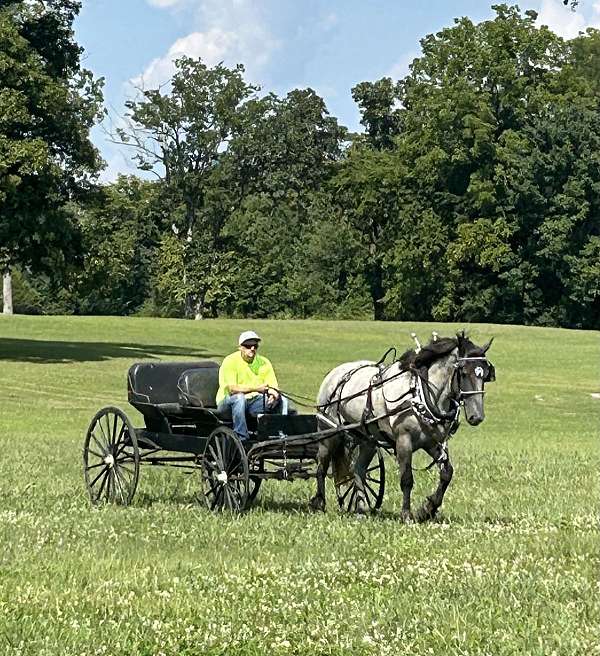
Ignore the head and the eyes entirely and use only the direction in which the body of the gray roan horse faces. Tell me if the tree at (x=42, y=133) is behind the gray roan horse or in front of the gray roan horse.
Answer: behind

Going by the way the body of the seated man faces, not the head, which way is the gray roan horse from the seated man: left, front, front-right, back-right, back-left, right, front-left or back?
front

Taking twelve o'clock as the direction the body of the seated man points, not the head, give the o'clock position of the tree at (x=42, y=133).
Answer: The tree is roughly at 7 o'clock from the seated man.

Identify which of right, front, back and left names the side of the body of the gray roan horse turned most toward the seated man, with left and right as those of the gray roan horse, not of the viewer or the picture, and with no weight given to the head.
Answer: back

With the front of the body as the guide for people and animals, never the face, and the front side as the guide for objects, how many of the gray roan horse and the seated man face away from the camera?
0

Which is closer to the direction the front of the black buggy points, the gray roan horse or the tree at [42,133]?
the gray roan horse

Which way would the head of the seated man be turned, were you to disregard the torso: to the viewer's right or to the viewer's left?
to the viewer's right

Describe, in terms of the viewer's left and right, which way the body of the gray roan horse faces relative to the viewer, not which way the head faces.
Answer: facing the viewer and to the right of the viewer

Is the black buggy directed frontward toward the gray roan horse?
yes

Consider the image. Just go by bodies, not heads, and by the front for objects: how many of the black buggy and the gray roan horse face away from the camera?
0
